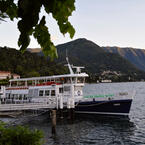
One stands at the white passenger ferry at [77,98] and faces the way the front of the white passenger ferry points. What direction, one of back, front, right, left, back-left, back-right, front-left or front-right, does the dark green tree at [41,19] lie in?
right

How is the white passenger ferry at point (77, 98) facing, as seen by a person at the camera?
facing to the right of the viewer
